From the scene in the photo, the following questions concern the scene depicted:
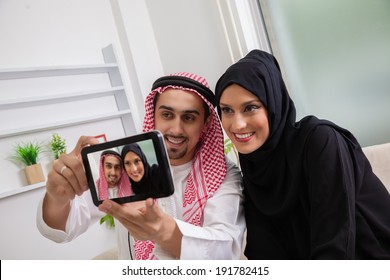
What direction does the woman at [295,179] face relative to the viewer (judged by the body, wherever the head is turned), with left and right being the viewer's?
facing the viewer and to the left of the viewer

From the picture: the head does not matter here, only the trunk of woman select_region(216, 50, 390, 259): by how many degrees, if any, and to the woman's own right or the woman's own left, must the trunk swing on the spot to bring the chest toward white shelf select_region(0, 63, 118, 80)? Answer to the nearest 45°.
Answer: approximately 90° to the woman's own right

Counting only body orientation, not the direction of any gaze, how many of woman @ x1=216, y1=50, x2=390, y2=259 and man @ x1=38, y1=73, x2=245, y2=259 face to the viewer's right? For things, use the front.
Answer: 0

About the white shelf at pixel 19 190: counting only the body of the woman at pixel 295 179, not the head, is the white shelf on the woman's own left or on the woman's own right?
on the woman's own right

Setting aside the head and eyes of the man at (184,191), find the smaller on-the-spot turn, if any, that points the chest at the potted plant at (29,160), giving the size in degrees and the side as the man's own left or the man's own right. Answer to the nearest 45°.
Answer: approximately 90° to the man's own right

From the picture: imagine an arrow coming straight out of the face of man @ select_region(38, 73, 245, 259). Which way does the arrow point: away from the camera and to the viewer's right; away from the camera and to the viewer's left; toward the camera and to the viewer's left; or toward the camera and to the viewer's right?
toward the camera and to the viewer's left

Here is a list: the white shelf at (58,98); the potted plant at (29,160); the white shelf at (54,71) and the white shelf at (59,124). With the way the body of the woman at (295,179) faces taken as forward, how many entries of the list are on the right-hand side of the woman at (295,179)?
4

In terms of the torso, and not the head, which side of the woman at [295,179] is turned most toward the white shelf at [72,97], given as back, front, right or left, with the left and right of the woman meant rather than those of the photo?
right

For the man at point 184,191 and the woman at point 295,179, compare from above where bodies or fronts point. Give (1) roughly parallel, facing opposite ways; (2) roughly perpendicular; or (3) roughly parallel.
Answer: roughly parallel

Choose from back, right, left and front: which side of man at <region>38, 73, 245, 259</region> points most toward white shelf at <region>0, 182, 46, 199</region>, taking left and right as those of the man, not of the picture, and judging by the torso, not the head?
right

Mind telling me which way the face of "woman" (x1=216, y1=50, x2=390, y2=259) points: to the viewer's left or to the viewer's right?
to the viewer's left
